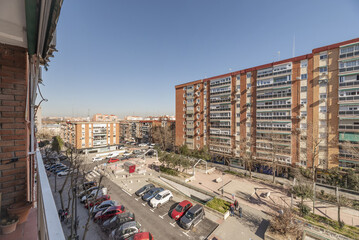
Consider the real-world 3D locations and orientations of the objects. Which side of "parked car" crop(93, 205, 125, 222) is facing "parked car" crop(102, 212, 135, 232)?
left

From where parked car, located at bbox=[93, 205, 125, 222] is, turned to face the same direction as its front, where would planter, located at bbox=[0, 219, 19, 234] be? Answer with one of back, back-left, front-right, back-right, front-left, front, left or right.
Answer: front-left

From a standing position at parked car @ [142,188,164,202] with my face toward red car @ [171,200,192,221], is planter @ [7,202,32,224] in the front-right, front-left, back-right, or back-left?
front-right

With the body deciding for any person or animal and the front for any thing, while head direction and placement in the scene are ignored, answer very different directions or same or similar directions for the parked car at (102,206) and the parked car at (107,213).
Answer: same or similar directions

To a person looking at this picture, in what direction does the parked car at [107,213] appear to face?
facing the viewer and to the left of the viewer

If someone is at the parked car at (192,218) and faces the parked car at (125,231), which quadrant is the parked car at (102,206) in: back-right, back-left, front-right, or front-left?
front-right

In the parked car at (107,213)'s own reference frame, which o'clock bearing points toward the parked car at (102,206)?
the parked car at (102,206) is roughly at 4 o'clock from the parked car at (107,213).

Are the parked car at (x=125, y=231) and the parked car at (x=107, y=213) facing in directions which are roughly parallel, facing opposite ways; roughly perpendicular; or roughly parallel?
roughly parallel

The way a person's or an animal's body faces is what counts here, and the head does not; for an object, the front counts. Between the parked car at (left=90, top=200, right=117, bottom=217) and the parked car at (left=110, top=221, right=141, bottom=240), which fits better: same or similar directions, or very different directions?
same or similar directions

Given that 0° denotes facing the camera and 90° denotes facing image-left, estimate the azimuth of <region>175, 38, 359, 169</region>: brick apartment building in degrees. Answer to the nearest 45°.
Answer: approximately 45°

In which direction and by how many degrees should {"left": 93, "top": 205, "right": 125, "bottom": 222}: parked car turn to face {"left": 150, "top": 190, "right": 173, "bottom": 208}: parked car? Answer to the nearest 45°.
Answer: approximately 135° to its left
